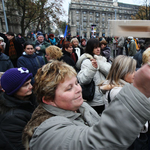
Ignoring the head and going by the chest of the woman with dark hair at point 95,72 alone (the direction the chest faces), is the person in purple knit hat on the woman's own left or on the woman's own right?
on the woman's own right

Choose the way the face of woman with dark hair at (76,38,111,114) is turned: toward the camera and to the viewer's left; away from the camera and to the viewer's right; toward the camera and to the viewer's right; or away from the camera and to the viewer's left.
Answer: toward the camera and to the viewer's right

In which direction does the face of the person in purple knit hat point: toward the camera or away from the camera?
toward the camera

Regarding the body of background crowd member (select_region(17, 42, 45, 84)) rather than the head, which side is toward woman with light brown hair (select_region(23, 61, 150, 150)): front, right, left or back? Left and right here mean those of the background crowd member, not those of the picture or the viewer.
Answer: front

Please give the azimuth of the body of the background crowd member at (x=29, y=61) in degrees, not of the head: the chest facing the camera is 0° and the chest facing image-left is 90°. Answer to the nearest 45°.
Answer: approximately 0°

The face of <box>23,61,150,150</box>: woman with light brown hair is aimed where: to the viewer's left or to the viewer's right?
to the viewer's right

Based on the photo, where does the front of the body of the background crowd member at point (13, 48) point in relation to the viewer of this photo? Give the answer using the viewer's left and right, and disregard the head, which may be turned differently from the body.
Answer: facing the viewer and to the left of the viewer
